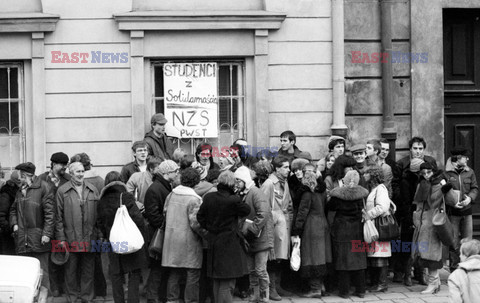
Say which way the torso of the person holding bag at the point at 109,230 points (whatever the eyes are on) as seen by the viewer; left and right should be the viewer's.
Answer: facing away from the viewer

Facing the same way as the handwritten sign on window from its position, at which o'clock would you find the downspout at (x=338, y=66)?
The downspout is roughly at 9 o'clock from the handwritten sign on window.

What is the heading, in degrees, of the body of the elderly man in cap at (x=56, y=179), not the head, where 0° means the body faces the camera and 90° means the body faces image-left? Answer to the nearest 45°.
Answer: approximately 0°

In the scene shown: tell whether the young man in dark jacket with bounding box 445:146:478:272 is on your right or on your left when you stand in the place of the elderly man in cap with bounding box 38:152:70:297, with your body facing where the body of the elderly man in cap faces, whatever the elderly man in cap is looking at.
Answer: on your left

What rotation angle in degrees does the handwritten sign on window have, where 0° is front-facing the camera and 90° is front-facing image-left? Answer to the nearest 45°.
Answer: approximately 0°

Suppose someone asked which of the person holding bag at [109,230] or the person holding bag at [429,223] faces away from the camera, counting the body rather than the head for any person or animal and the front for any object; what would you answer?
the person holding bag at [109,230]

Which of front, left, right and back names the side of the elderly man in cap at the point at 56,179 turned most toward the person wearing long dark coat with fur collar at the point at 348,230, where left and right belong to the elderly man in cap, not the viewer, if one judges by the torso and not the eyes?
left

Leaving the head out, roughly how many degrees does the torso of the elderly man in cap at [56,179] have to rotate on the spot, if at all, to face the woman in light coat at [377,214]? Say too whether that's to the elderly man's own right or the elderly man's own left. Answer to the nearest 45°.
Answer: approximately 90° to the elderly man's own left
